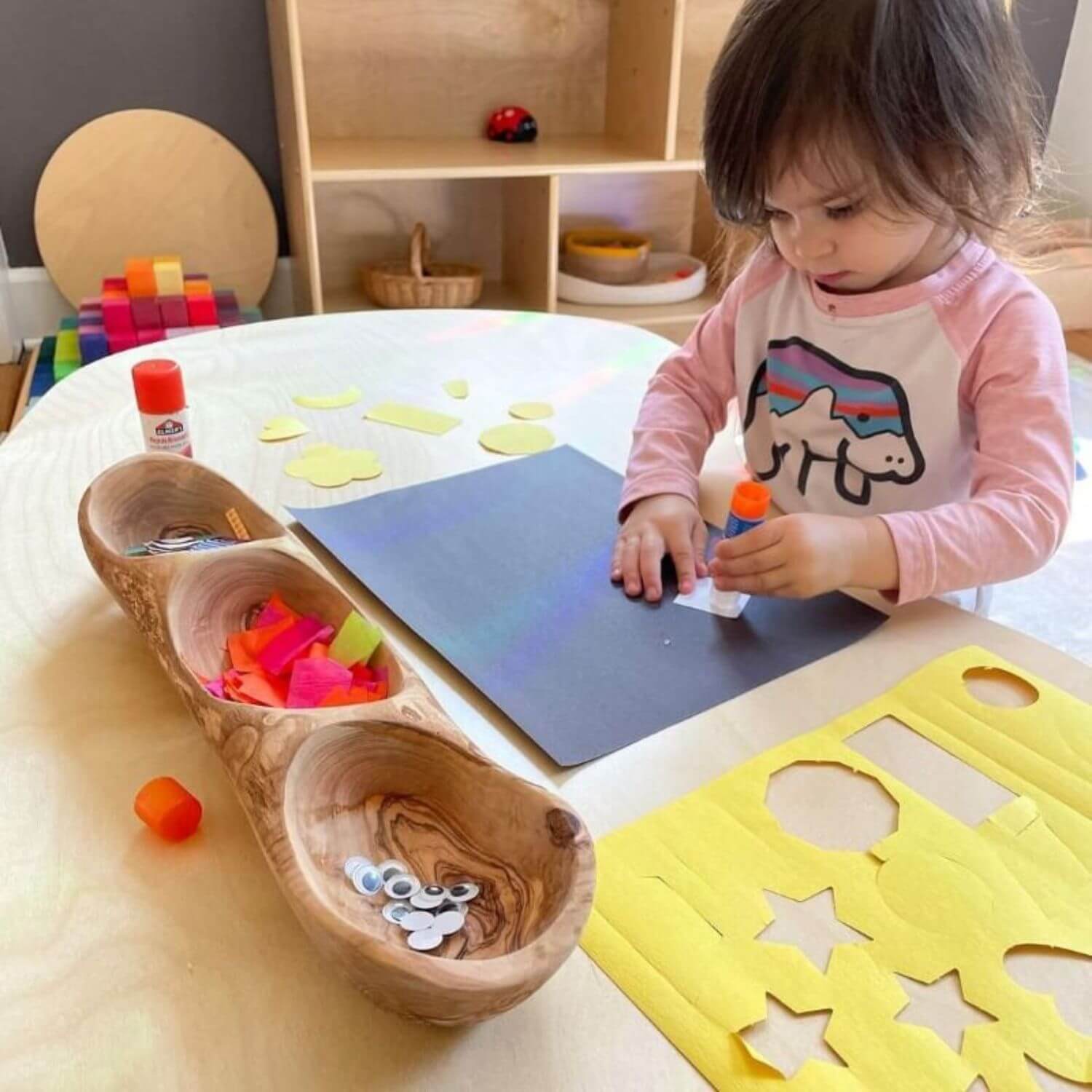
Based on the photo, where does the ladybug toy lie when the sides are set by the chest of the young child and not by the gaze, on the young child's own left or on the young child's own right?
on the young child's own right

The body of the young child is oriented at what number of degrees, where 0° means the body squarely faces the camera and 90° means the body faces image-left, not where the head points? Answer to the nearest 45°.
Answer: approximately 45°

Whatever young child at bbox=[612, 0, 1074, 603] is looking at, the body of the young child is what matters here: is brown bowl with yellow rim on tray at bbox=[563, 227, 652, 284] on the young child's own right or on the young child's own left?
on the young child's own right

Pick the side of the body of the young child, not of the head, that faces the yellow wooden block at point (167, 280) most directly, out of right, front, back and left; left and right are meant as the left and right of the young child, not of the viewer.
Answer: right

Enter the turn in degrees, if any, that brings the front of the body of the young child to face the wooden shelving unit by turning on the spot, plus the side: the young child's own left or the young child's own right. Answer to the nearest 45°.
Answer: approximately 90° to the young child's own right

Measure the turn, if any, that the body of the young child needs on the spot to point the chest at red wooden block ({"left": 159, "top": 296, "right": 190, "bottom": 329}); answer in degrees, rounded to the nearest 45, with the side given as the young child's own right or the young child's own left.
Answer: approximately 90° to the young child's own right

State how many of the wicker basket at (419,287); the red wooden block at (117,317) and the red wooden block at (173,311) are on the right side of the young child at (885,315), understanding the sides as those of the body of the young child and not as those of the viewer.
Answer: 3
